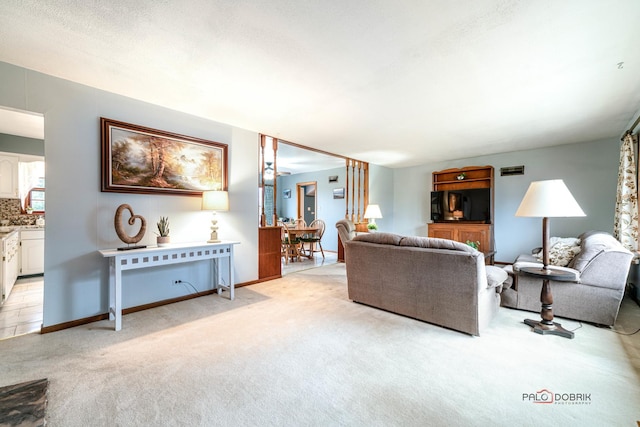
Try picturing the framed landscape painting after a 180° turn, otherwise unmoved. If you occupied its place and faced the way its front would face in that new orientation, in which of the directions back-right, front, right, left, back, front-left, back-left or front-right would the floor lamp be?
back

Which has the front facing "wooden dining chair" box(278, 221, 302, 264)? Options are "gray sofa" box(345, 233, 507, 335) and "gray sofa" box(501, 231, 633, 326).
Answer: "gray sofa" box(501, 231, 633, 326)

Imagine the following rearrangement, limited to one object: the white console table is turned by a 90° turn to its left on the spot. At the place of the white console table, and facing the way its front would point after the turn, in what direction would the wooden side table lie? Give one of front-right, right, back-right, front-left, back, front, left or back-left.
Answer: right

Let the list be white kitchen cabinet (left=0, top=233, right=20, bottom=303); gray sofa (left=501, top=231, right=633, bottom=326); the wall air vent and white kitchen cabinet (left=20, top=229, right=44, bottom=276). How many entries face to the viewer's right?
1

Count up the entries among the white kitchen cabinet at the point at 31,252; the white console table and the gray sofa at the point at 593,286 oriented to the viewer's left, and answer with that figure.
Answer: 1

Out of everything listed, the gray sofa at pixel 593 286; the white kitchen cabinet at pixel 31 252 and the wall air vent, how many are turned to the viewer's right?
0

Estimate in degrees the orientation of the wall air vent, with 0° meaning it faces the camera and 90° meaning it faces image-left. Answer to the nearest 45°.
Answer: approximately 0°

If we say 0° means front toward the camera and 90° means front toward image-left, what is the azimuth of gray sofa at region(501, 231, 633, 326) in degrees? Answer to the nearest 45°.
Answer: approximately 90°

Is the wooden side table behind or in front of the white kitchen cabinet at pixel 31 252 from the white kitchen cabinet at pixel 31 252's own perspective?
in front

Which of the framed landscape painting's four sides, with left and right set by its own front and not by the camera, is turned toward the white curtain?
front

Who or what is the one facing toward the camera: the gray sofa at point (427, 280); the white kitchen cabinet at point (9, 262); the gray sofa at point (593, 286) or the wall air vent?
the wall air vent

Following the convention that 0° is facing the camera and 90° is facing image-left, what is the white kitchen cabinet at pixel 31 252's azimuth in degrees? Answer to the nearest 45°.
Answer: approximately 0°

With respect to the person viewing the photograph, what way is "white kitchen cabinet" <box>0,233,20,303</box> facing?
facing to the right of the viewer

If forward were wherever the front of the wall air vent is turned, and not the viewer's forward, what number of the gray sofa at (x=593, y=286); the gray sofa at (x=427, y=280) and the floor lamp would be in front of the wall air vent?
3

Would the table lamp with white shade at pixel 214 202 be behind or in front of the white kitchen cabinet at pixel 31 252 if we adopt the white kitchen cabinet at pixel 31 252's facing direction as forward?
in front

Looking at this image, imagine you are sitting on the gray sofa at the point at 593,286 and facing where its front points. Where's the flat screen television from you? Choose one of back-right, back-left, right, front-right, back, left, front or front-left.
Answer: front-right

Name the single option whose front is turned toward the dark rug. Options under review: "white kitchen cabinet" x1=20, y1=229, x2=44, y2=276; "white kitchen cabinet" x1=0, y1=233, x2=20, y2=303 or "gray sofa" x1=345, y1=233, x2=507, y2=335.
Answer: "white kitchen cabinet" x1=20, y1=229, x2=44, y2=276
